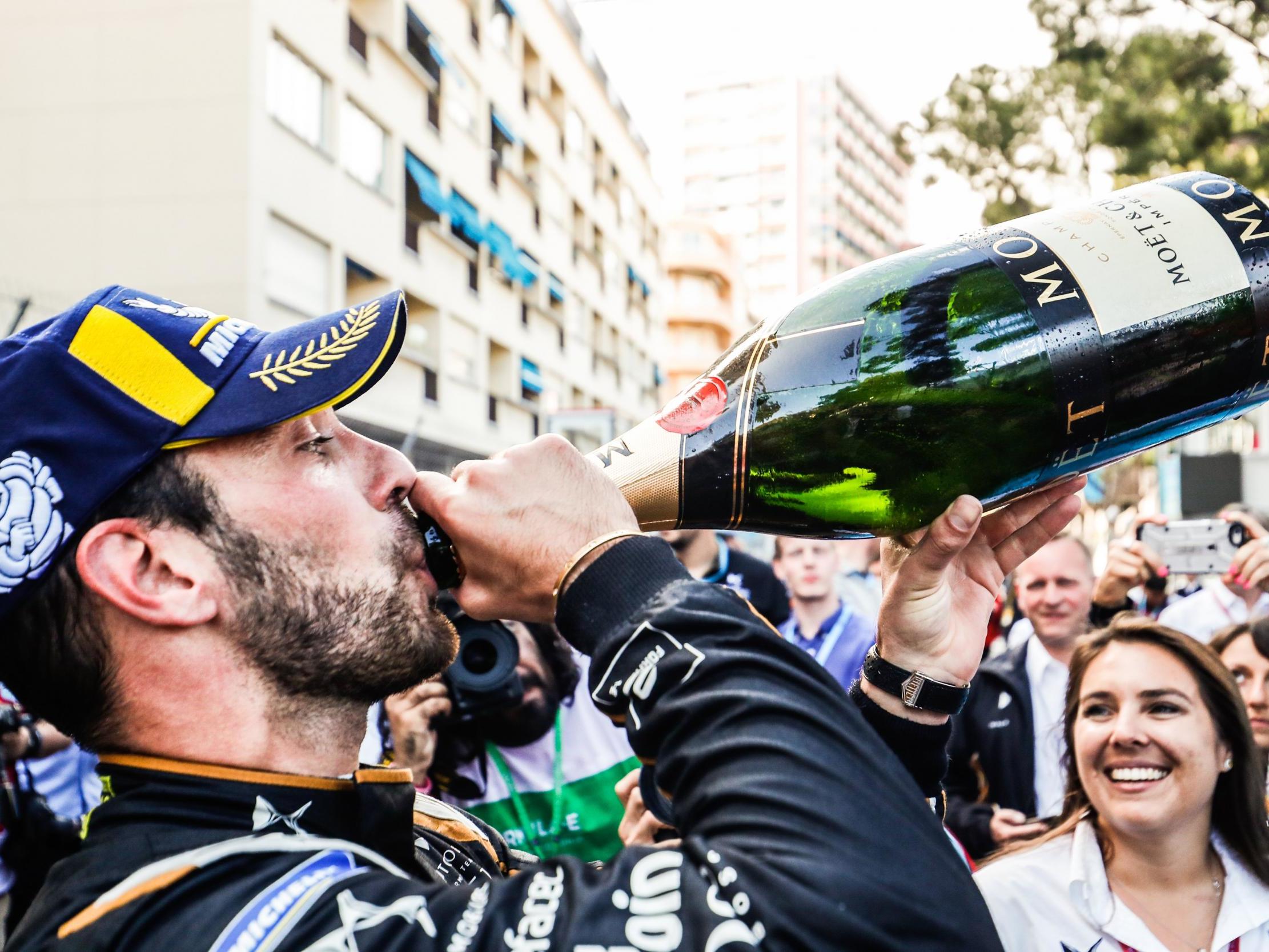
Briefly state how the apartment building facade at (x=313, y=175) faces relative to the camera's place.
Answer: facing the viewer and to the right of the viewer

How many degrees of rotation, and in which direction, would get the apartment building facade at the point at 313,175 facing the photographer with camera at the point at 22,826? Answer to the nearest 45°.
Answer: approximately 45° to its right

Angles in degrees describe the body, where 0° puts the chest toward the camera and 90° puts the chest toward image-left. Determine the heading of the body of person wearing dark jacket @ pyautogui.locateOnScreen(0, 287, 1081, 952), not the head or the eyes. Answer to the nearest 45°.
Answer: approximately 270°

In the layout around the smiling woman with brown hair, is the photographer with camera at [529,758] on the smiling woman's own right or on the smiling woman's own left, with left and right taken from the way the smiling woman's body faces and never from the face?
on the smiling woman's own right

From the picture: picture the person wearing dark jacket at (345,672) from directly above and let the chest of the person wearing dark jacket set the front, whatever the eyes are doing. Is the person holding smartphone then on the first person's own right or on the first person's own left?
on the first person's own left

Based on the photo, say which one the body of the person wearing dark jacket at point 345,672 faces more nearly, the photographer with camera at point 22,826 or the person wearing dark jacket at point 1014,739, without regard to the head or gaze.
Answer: the person wearing dark jacket

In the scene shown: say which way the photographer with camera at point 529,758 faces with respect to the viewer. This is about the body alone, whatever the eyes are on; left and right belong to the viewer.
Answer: facing the viewer

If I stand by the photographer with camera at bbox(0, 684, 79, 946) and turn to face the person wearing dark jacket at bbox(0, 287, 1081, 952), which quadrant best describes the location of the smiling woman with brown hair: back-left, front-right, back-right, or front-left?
front-left

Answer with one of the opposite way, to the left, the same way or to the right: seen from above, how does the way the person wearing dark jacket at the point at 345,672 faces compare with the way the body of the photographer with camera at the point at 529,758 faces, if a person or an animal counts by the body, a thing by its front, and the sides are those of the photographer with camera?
to the left

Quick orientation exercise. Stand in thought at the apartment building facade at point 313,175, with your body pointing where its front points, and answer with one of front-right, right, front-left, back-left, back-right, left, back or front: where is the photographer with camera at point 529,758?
front-right

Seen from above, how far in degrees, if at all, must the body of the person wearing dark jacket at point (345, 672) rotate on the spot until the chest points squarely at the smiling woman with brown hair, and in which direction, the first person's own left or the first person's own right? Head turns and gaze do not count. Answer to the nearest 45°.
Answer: approximately 45° to the first person's own left

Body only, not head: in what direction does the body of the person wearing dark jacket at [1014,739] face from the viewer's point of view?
toward the camera

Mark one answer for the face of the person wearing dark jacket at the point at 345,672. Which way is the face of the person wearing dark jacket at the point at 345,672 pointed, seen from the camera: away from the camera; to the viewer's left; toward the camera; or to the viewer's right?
to the viewer's right

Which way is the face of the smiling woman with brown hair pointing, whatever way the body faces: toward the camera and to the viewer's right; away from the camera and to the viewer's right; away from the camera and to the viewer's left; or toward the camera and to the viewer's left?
toward the camera and to the viewer's left

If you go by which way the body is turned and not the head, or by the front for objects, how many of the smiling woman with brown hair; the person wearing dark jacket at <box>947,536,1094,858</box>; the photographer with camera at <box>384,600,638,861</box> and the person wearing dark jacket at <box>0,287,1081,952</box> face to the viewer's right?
1

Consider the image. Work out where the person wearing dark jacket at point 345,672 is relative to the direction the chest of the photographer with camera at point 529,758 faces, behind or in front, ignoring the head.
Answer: in front
